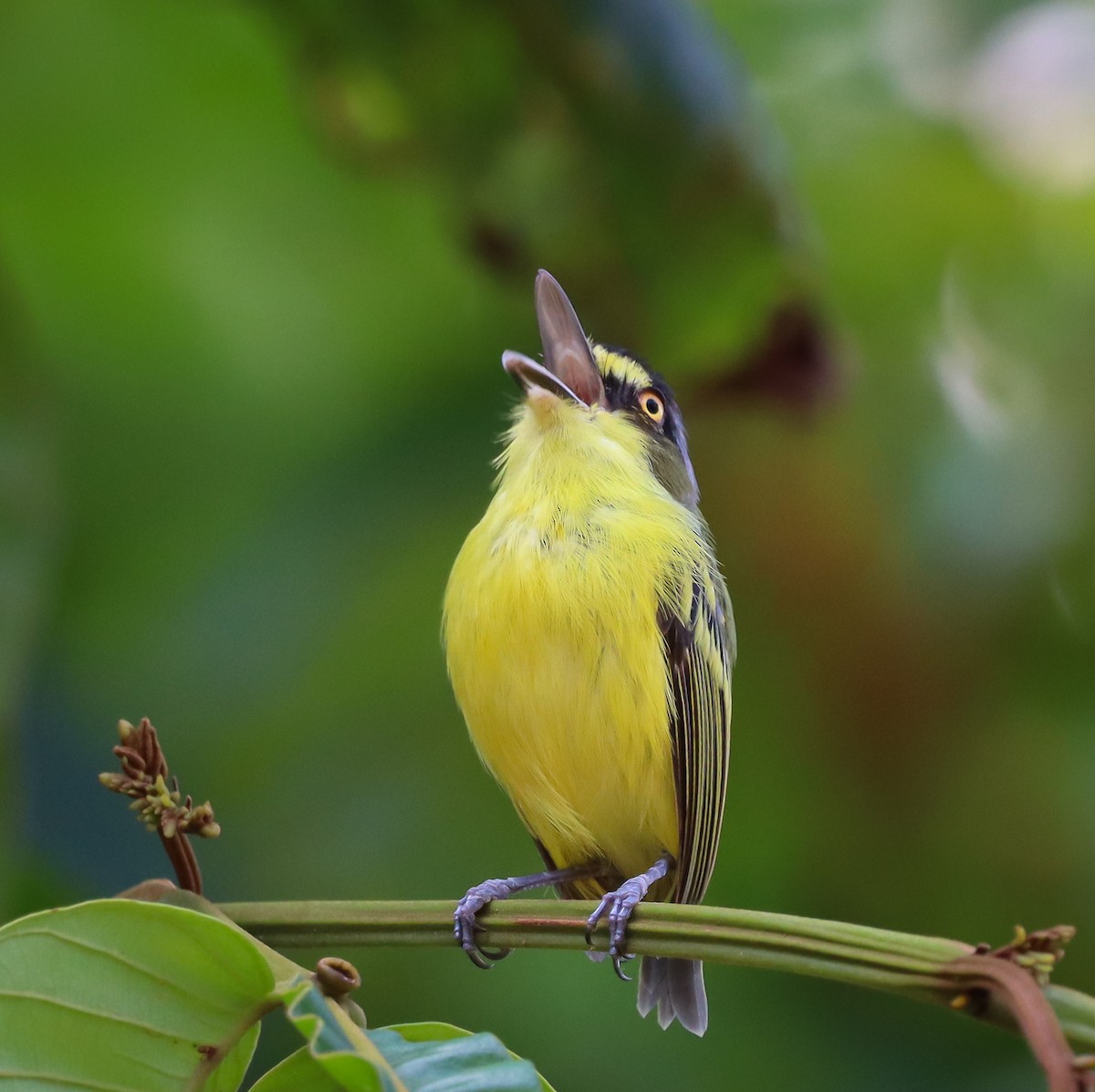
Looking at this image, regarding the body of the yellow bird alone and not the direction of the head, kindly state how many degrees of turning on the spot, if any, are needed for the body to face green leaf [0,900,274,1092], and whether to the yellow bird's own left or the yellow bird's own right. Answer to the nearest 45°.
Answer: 0° — it already faces it

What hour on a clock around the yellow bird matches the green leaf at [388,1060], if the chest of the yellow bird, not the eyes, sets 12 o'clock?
The green leaf is roughly at 1 o'clock from the yellow bird.

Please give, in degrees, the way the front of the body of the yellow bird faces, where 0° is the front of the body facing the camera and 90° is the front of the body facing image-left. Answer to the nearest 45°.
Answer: approximately 45°
